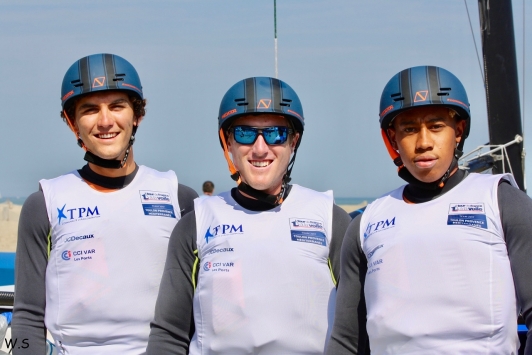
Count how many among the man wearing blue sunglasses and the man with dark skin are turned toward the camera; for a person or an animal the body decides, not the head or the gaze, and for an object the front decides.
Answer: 2

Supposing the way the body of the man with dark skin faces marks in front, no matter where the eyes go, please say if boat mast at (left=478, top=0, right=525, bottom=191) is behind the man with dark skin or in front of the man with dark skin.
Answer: behind

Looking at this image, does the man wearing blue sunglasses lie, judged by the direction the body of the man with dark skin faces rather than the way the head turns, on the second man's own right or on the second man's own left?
on the second man's own right

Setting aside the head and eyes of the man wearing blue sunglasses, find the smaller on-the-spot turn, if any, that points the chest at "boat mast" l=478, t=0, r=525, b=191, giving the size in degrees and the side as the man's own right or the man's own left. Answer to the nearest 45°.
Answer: approximately 135° to the man's own left

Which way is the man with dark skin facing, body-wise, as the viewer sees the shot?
toward the camera

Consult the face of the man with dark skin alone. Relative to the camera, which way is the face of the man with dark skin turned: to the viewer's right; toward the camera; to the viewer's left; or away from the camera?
toward the camera

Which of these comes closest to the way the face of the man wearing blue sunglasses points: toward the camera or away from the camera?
toward the camera

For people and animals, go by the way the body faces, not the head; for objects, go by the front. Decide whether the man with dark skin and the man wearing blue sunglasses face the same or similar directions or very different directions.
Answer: same or similar directions

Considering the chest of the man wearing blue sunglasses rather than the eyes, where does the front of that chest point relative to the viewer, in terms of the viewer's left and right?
facing the viewer

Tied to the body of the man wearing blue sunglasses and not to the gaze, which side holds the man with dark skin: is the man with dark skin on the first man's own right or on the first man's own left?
on the first man's own left
